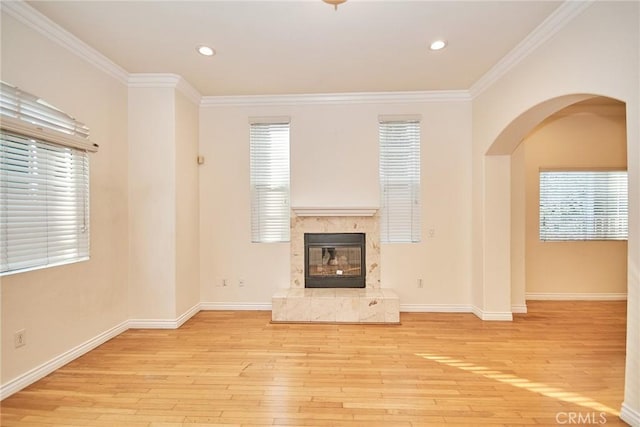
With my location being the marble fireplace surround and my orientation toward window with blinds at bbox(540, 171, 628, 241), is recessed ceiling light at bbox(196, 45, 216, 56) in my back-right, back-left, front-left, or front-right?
back-right

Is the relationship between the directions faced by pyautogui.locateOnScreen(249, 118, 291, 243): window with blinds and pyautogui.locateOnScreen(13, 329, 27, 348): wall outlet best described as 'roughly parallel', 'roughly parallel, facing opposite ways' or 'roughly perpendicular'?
roughly perpendicular

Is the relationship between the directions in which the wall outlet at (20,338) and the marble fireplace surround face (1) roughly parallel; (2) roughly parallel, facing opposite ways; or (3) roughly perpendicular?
roughly perpendicular

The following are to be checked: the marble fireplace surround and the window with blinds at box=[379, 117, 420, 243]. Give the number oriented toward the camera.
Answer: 2

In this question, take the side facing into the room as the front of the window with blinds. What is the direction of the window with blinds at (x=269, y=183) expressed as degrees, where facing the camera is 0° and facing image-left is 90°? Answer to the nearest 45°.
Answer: approximately 0°

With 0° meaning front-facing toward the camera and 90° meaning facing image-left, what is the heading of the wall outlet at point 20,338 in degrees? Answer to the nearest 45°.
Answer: approximately 315°

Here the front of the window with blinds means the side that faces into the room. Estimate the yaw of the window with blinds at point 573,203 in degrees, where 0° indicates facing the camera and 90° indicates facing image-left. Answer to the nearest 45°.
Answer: approximately 0°

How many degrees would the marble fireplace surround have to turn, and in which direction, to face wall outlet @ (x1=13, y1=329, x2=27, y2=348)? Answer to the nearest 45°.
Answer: approximately 45° to its right

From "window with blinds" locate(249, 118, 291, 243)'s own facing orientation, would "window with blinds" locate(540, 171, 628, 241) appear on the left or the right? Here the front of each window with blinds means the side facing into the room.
on its left
